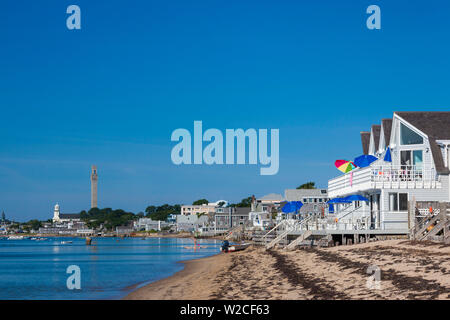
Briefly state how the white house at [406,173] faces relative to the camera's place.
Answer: facing the viewer and to the left of the viewer
